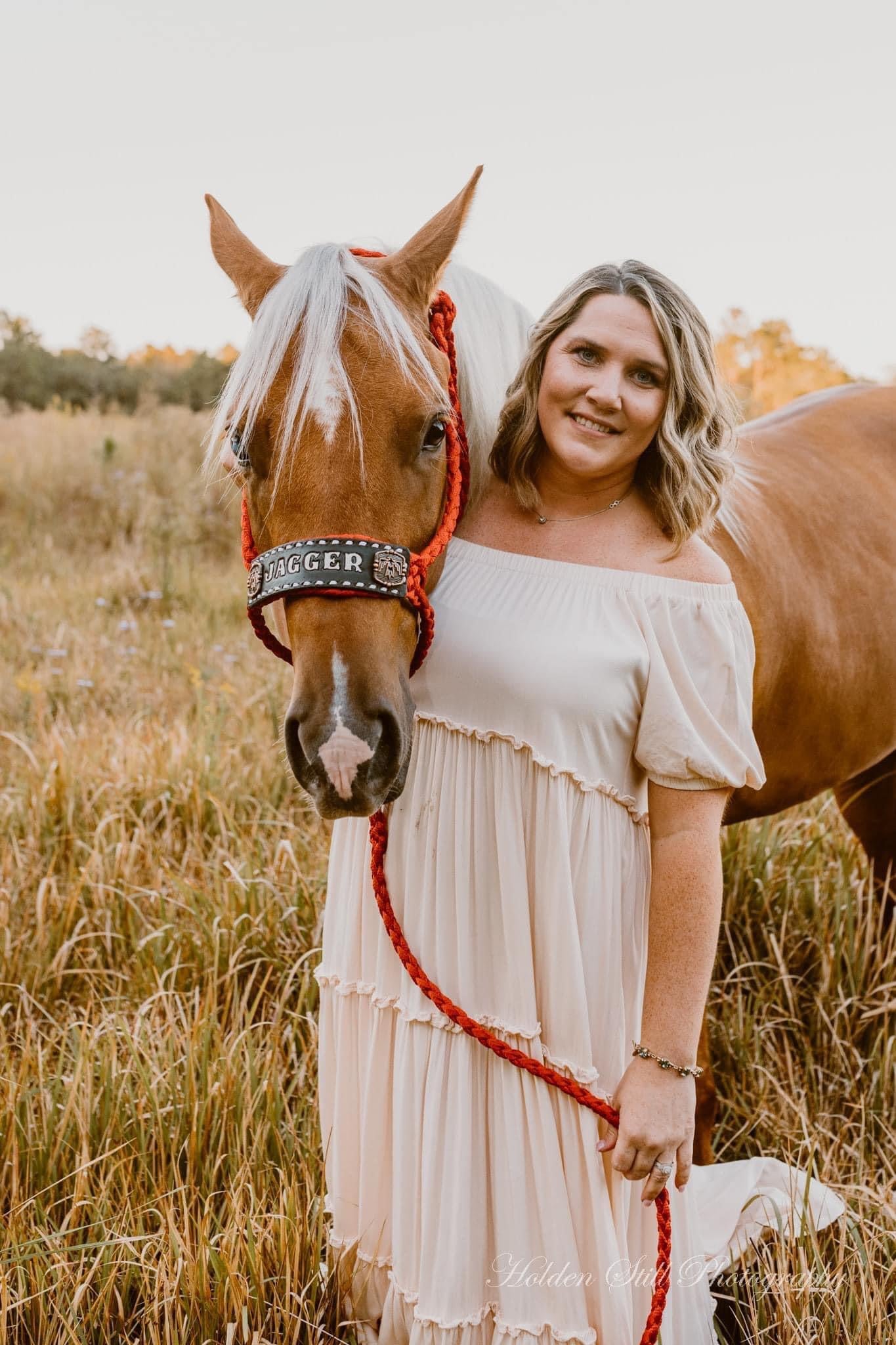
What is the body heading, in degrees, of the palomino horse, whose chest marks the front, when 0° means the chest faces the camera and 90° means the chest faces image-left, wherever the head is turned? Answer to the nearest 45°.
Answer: approximately 45°
